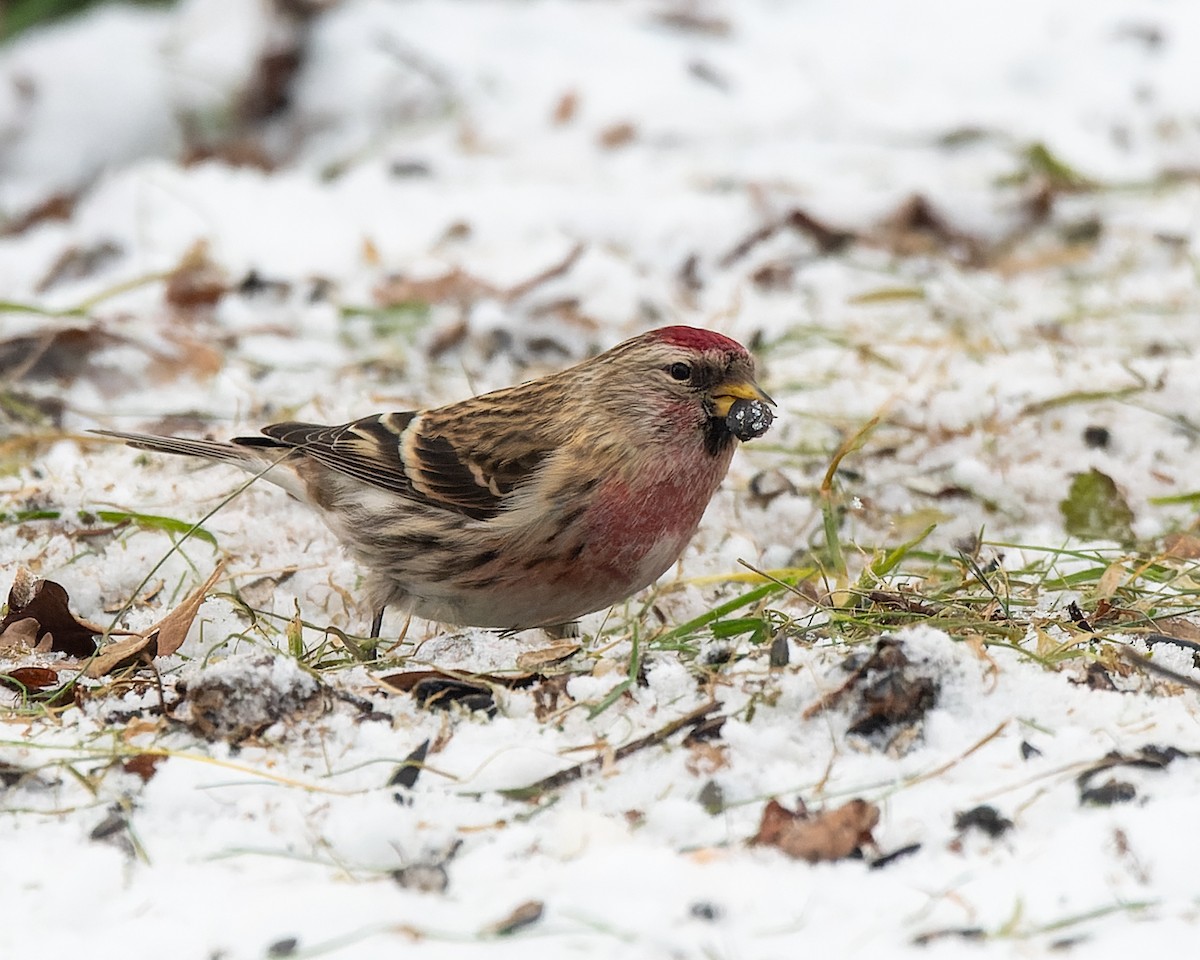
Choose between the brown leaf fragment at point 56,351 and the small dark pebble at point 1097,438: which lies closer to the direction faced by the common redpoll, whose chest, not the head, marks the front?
the small dark pebble

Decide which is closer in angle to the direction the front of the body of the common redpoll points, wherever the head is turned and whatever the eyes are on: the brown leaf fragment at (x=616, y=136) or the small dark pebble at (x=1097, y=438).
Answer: the small dark pebble

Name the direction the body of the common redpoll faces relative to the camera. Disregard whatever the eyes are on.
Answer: to the viewer's right

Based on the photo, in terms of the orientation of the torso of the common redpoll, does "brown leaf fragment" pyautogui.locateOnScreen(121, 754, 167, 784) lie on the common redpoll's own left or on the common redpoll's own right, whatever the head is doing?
on the common redpoll's own right

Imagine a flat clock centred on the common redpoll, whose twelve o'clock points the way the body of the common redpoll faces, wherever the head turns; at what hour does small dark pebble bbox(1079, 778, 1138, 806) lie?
The small dark pebble is roughly at 2 o'clock from the common redpoll.

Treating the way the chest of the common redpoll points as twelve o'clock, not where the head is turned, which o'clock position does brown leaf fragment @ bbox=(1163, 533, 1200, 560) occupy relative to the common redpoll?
The brown leaf fragment is roughly at 12 o'clock from the common redpoll.

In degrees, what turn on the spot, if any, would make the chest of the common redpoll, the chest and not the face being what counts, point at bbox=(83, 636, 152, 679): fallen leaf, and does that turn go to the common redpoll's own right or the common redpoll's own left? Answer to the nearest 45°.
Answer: approximately 135° to the common redpoll's own right

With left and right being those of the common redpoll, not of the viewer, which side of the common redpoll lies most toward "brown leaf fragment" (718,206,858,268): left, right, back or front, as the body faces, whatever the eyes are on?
left

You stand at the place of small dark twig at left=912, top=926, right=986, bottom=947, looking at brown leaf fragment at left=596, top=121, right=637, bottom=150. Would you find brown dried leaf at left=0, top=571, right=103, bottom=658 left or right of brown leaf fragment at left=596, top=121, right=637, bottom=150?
left

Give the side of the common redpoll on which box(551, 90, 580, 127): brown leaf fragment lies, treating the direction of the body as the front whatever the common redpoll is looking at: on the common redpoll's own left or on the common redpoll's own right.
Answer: on the common redpoll's own left
